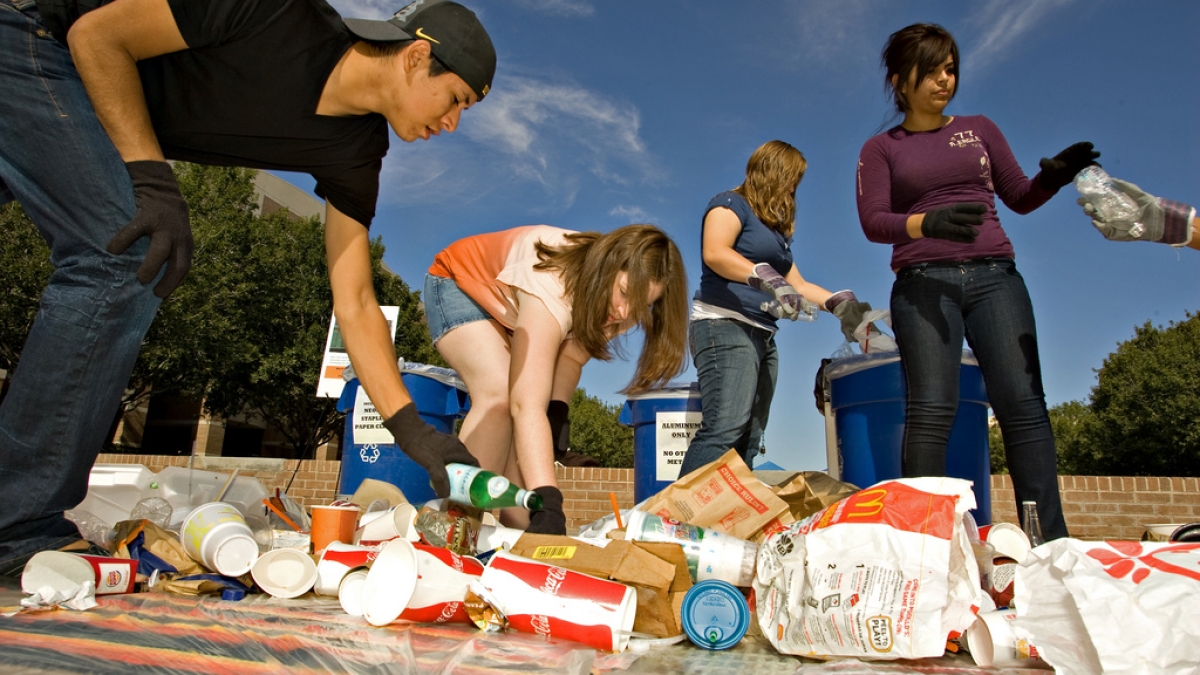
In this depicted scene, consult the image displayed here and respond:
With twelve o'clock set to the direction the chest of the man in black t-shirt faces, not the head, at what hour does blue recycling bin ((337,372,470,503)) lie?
The blue recycling bin is roughly at 10 o'clock from the man in black t-shirt.

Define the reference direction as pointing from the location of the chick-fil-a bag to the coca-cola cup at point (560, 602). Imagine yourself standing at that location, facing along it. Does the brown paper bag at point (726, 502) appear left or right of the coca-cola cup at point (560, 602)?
right

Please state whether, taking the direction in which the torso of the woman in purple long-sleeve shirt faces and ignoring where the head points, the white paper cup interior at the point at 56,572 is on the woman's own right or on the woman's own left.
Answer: on the woman's own right

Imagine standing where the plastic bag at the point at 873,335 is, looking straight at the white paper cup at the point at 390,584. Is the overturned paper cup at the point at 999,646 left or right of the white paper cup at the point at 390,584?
left

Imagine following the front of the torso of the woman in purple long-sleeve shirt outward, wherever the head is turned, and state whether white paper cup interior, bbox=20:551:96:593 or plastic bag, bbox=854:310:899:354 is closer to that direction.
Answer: the white paper cup interior

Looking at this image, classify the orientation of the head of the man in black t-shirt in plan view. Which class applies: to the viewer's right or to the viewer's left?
to the viewer's right

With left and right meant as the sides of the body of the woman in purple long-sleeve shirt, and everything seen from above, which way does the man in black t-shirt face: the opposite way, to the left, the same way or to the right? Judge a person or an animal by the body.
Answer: to the left

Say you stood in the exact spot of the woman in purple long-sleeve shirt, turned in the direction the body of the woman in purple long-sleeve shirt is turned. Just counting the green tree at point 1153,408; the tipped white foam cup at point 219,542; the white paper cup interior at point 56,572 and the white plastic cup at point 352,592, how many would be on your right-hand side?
3

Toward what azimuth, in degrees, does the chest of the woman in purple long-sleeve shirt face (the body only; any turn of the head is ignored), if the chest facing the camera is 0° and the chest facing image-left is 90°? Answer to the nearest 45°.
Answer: approximately 315°

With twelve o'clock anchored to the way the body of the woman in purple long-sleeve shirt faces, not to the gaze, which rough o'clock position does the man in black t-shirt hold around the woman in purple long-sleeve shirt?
The man in black t-shirt is roughly at 3 o'clock from the woman in purple long-sleeve shirt.

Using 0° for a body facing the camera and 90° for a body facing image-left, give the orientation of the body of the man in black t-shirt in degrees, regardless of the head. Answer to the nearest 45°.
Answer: approximately 270°
